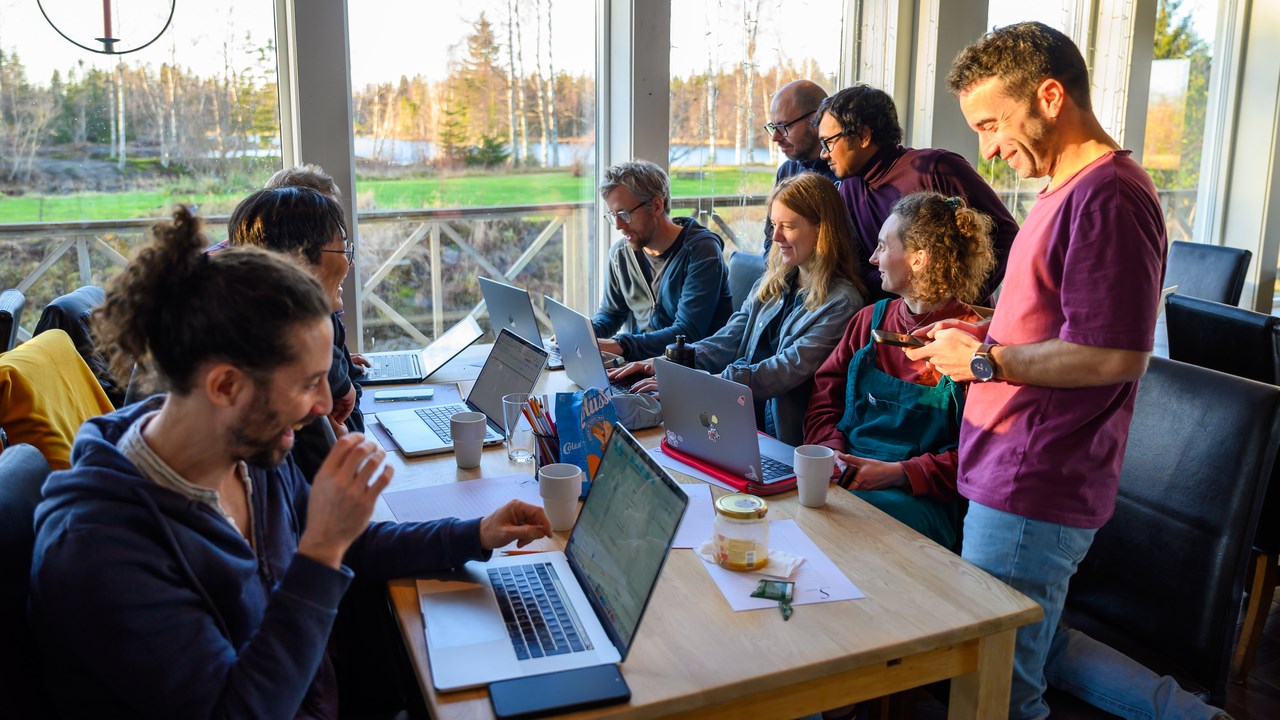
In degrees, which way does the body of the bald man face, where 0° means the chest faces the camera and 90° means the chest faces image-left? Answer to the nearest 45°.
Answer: approximately 45°

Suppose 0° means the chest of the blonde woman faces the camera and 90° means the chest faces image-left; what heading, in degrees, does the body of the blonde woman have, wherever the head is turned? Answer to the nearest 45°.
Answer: approximately 45°

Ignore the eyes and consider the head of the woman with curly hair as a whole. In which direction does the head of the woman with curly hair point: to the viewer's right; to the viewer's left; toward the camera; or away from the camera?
to the viewer's left

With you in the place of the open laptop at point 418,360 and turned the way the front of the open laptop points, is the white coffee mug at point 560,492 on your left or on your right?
on your left

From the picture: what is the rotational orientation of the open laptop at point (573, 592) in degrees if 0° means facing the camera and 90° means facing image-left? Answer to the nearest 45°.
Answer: approximately 90°

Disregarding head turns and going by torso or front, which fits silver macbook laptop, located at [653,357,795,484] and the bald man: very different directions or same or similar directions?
very different directions

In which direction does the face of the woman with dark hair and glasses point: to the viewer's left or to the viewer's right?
to the viewer's right

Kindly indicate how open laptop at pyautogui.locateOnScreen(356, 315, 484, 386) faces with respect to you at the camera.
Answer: facing to the left of the viewer

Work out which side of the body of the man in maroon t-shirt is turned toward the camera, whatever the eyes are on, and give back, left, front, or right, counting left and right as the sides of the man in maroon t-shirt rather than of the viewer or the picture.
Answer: left

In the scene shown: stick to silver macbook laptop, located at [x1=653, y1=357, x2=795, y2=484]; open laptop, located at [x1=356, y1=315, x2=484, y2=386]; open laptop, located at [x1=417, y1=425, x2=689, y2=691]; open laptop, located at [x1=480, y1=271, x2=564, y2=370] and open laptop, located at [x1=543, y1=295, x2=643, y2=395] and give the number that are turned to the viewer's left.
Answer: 2

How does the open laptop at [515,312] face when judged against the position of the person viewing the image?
facing away from the viewer and to the right of the viewer
